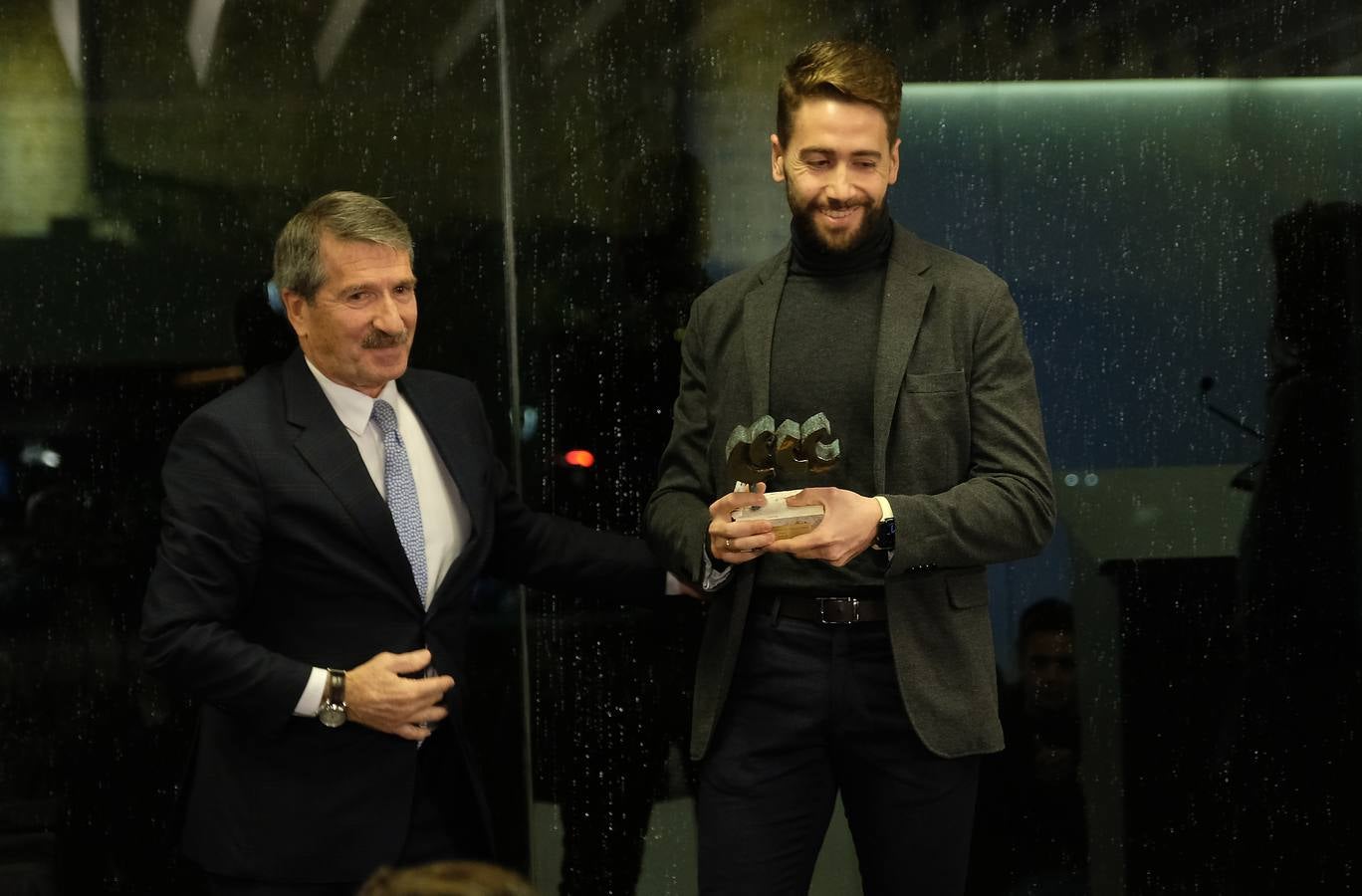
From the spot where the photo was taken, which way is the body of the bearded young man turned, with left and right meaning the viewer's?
facing the viewer

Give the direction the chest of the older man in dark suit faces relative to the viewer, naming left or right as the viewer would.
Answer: facing the viewer and to the right of the viewer

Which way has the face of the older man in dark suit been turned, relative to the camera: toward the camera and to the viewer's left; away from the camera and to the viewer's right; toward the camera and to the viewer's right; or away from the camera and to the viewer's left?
toward the camera and to the viewer's right

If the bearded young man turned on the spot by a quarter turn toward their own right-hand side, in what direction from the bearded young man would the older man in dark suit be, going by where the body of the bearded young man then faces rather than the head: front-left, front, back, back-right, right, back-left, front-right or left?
front
